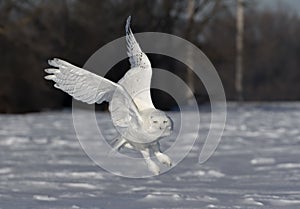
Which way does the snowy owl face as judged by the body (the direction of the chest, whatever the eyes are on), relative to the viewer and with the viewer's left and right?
facing the viewer and to the right of the viewer
